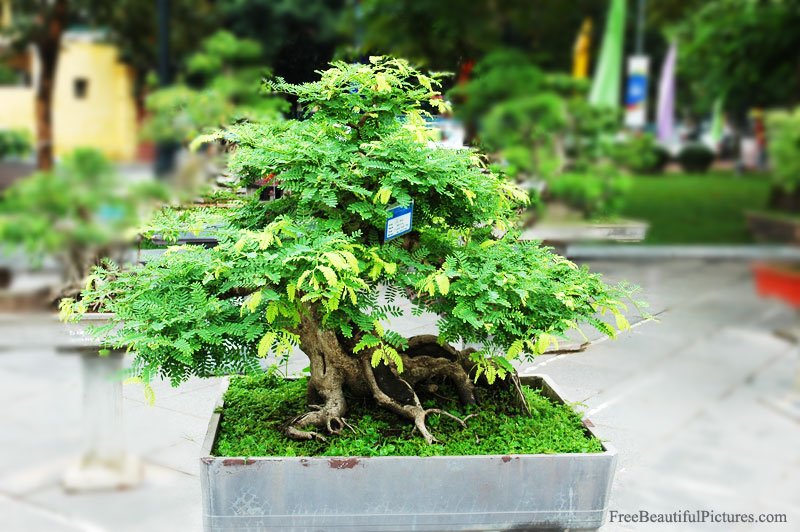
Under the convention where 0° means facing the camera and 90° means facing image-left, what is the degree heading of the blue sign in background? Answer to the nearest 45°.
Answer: approximately 0°
